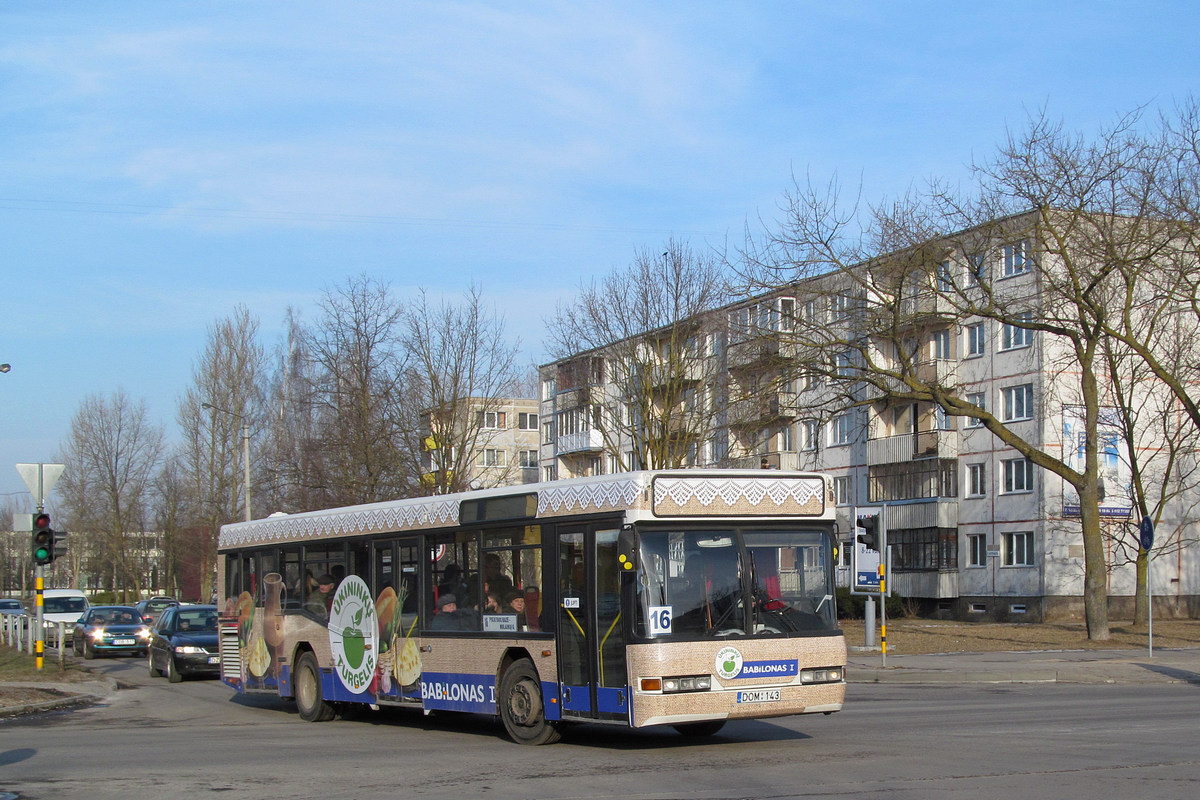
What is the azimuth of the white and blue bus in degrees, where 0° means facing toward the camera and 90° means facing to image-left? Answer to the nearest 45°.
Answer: approximately 315°

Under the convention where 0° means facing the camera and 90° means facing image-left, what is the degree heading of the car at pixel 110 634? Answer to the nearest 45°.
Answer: approximately 0°

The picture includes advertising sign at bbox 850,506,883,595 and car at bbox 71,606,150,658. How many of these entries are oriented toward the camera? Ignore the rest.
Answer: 2

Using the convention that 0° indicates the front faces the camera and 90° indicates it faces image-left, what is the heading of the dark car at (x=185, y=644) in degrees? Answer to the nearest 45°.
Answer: approximately 315°

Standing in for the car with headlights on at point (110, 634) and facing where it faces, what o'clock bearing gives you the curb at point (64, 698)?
The curb is roughly at 12 o'clock from the car with headlights on.

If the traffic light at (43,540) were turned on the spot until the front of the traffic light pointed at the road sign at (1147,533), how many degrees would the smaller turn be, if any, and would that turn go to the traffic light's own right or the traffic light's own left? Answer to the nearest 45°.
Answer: approximately 90° to the traffic light's own left

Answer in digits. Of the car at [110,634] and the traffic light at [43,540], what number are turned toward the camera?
2

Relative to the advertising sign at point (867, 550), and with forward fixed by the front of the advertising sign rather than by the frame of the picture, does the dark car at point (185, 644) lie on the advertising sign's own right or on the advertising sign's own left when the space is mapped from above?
on the advertising sign's own right
